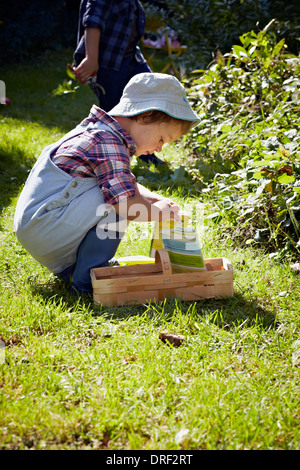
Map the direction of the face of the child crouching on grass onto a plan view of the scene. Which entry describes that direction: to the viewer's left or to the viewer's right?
to the viewer's right

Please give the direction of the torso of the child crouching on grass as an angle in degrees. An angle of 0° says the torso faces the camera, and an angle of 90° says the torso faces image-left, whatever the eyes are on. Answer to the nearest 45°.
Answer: approximately 270°

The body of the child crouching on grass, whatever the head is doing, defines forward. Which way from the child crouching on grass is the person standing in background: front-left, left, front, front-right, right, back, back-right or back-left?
left

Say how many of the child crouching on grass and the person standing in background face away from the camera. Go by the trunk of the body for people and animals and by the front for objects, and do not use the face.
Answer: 0

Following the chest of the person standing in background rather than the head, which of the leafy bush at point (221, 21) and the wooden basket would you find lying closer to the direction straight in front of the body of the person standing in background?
the wooden basket

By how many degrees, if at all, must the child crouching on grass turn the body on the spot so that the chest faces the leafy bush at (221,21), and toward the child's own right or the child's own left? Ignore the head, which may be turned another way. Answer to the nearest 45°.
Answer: approximately 90° to the child's own left
